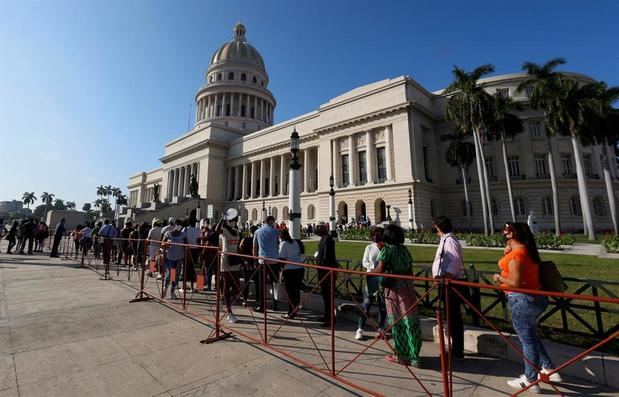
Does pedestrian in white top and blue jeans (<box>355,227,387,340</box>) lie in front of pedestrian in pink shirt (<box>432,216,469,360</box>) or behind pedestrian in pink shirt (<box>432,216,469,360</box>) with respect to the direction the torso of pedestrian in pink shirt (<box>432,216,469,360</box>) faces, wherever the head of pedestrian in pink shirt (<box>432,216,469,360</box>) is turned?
in front

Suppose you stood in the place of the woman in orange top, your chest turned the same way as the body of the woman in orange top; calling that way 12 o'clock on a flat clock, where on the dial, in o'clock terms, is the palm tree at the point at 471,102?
The palm tree is roughly at 3 o'clock from the woman in orange top.

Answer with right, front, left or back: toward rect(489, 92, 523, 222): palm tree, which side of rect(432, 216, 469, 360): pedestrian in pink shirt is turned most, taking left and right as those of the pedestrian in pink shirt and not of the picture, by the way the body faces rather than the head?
right

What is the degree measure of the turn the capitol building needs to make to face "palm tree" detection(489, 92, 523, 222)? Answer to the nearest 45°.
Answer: approximately 90° to its left

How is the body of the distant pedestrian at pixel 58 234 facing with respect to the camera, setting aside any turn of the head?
to the viewer's left

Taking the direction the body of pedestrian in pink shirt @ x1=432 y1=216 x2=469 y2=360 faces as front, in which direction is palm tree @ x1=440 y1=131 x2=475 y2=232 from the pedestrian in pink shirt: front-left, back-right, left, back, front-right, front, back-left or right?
right

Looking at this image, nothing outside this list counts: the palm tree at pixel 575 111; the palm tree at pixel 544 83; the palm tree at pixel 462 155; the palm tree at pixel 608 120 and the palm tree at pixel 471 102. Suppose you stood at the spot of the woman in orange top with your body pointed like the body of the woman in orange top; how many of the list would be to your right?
5

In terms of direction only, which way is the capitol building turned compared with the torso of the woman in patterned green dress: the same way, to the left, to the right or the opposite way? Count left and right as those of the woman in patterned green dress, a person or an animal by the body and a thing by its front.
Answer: to the left

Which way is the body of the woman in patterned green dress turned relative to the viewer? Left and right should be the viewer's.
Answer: facing away from the viewer and to the left of the viewer

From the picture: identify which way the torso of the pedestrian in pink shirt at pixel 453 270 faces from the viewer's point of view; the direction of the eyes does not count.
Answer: to the viewer's left

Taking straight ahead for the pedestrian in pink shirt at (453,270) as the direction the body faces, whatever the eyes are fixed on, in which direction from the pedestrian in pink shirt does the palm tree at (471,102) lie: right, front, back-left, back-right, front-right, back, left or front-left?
right

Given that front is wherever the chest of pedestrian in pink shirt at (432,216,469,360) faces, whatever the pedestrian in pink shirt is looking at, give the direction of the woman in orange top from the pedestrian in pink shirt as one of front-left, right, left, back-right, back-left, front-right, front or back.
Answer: back-left

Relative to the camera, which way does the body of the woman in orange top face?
to the viewer's left
